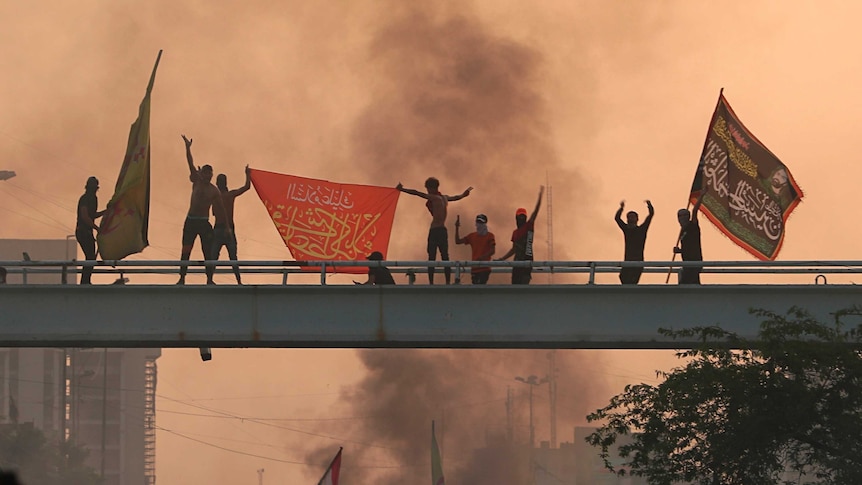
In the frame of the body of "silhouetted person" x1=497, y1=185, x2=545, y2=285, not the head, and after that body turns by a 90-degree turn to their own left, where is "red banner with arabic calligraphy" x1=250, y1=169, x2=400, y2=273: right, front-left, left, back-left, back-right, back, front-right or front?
back

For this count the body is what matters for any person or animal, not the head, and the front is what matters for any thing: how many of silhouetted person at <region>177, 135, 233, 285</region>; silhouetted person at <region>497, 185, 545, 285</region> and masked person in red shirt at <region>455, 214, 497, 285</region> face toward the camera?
3

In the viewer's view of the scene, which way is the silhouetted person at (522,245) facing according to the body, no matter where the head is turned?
toward the camera

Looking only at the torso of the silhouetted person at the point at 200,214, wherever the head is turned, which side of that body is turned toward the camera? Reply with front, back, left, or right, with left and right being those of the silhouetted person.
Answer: front

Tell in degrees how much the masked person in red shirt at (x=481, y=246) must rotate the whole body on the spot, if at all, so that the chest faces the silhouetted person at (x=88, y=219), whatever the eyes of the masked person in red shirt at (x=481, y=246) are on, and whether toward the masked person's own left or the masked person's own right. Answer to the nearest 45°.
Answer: approximately 90° to the masked person's own right

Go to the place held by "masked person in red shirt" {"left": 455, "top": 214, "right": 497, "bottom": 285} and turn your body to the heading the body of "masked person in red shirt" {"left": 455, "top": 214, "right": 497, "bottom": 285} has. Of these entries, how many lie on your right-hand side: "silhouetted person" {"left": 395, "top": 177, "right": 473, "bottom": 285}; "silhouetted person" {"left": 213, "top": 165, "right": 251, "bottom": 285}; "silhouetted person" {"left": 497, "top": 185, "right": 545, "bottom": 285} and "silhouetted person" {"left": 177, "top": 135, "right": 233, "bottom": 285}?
3

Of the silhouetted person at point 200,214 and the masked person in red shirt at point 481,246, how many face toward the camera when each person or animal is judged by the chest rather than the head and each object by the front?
2

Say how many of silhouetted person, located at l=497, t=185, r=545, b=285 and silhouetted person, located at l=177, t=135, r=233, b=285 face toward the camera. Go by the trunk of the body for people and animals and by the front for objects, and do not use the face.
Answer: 2

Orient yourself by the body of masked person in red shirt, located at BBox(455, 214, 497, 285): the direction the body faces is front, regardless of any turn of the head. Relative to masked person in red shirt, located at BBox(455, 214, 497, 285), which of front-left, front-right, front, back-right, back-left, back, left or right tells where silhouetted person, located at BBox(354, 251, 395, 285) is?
right

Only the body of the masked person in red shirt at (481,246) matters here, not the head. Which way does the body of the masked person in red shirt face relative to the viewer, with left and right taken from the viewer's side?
facing the viewer

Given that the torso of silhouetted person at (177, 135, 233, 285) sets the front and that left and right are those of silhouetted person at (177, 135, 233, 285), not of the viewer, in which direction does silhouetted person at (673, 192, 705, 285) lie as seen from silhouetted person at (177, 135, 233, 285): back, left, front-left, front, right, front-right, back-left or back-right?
left

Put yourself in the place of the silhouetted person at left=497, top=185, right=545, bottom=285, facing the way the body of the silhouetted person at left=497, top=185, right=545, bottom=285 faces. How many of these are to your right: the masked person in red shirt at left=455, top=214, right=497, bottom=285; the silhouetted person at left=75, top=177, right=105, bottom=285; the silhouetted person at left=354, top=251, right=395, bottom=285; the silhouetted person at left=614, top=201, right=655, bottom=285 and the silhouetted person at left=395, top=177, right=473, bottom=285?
4

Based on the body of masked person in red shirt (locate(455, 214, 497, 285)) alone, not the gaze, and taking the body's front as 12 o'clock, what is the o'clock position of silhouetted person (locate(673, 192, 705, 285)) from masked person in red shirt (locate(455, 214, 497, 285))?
silhouetted person (locate(673, 192, 705, 285)) is roughly at 9 o'clock from masked person in red shirt (locate(455, 214, 497, 285)).
